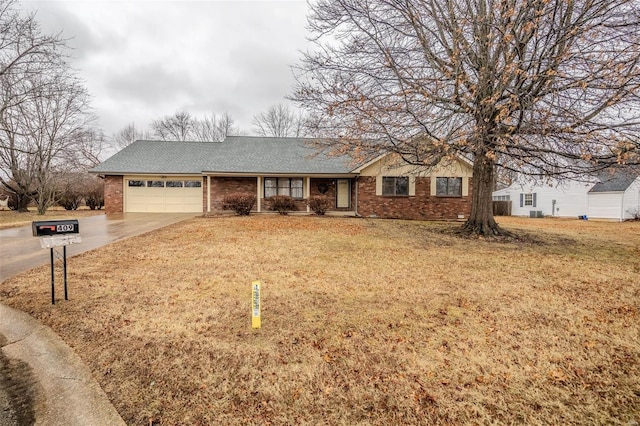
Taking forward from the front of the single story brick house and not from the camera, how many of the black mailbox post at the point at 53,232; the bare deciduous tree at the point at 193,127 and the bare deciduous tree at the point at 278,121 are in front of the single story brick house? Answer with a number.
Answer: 1

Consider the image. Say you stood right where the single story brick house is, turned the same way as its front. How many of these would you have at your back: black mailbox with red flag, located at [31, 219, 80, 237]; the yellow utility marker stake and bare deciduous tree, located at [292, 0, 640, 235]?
0

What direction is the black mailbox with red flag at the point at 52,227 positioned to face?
to the viewer's left

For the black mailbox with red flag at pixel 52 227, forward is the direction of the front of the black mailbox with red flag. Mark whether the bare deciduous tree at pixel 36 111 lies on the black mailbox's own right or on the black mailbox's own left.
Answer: on the black mailbox's own right

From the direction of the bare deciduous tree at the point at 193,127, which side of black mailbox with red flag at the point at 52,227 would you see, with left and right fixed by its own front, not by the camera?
right

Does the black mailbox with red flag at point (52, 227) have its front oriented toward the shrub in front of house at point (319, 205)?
no

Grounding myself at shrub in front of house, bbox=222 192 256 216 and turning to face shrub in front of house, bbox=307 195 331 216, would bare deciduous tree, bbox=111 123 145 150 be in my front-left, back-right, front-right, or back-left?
back-left

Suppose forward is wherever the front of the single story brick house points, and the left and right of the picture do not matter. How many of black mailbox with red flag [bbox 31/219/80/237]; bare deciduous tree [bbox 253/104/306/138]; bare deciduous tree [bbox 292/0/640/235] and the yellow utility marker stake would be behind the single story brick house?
1

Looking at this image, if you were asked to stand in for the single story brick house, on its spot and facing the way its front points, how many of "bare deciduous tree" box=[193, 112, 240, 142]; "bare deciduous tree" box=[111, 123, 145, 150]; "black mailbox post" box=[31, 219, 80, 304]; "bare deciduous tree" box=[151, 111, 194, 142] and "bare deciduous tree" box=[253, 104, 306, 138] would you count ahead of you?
1

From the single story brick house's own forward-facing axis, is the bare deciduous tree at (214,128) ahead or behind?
behind

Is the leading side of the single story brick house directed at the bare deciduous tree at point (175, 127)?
no

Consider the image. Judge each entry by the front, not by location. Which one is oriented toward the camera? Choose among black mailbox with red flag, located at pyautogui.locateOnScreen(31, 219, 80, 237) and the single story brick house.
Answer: the single story brick house

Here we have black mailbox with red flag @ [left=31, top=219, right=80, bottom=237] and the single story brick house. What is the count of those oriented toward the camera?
1

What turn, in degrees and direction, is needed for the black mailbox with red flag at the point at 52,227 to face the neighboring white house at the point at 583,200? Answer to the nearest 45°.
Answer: approximately 180°

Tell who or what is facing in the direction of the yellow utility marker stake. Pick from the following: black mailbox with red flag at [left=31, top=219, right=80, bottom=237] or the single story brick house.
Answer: the single story brick house

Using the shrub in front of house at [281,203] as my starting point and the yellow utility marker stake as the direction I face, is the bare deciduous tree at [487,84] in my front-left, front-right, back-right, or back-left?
front-left

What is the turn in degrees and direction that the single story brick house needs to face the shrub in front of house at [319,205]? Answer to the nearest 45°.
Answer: approximately 45° to its left

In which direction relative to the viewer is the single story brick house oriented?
toward the camera

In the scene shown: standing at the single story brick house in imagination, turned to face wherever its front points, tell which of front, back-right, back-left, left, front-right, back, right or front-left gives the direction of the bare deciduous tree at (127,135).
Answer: back-right

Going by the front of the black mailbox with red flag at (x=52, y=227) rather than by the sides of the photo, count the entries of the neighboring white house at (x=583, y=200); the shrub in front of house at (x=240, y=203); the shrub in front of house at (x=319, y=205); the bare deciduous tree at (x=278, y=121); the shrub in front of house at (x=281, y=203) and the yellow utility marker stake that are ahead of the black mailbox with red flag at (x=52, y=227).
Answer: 0

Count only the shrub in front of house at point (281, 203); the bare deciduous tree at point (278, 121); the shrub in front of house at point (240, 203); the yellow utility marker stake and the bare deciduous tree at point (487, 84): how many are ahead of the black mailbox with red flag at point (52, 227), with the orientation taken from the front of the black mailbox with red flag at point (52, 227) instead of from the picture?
0

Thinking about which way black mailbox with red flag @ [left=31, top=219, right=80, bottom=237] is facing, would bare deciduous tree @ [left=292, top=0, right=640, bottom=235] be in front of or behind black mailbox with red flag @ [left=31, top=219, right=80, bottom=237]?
behind
